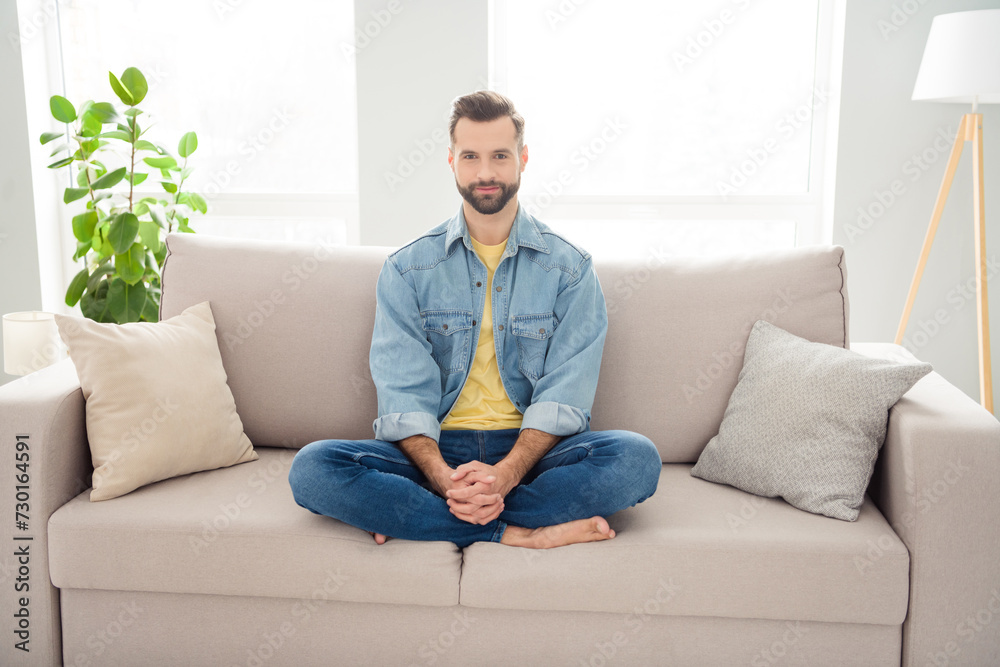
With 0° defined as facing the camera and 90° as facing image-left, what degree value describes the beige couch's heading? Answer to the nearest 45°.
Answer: approximately 0°

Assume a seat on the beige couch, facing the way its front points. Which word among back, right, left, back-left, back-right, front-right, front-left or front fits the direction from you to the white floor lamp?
back-left

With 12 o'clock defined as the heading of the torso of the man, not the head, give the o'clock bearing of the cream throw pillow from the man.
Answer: The cream throw pillow is roughly at 3 o'clock from the man.

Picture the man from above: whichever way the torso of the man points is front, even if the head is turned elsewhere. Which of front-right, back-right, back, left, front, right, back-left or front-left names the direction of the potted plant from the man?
back-right

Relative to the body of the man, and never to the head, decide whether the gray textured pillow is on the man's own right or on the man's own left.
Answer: on the man's own left

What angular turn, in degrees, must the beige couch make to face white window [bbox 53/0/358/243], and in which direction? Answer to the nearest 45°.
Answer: approximately 135° to its right

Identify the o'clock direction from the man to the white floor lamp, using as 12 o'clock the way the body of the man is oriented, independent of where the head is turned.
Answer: The white floor lamp is roughly at 8 o'clock from the man.

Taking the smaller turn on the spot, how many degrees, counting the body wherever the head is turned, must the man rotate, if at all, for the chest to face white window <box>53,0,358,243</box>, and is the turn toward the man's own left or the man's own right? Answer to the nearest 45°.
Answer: approximately 135° to the man's own right
